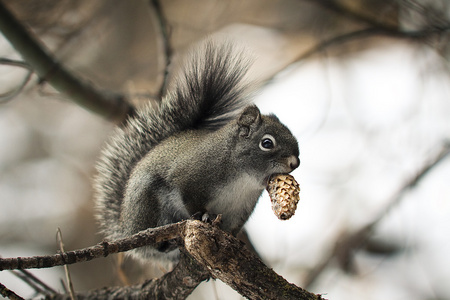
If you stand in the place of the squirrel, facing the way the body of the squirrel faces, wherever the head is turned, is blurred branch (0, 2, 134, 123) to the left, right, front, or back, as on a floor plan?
back

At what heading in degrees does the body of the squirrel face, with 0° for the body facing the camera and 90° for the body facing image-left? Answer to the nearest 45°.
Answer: approximately 270°

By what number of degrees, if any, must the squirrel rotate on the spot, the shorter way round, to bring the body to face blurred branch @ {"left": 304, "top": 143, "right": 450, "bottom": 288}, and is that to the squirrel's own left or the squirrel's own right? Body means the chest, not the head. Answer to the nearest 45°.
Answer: approximately 45° to the squirrel's own left
